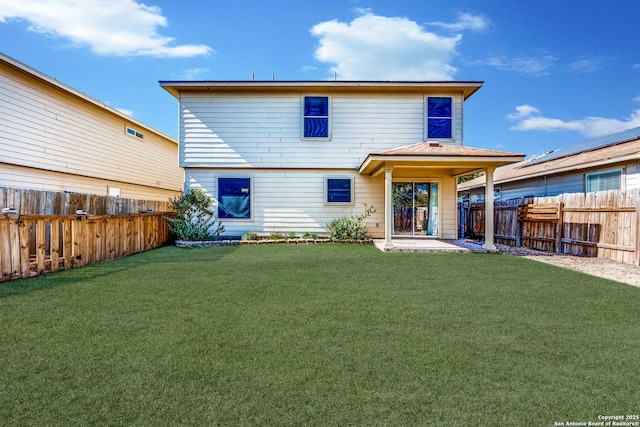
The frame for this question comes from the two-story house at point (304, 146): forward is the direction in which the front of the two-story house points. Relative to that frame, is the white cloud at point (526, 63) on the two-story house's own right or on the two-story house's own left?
on the two-story house's own right

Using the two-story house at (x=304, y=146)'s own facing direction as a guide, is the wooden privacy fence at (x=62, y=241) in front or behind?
behind

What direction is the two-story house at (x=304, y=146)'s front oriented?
away from the camera

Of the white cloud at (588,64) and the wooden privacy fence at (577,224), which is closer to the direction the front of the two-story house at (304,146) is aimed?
the white cloud
